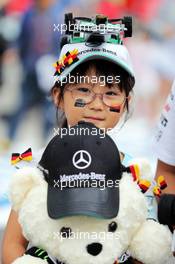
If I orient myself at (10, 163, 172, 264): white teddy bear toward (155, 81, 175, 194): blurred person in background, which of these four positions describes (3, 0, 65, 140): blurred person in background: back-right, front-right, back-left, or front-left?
front-left

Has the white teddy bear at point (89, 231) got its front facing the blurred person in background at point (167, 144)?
no

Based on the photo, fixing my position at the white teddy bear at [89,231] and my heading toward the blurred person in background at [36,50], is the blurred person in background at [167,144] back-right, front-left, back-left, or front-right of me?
front-right

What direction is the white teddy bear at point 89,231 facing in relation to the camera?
toward the camera

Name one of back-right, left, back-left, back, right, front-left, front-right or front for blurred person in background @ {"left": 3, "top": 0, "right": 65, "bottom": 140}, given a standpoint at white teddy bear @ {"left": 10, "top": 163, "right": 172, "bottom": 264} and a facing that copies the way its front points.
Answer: back
